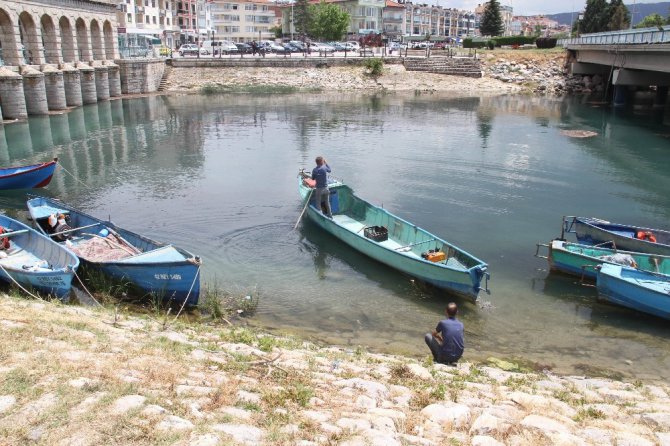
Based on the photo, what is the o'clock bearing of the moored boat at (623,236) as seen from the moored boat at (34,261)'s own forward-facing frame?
the moored boat at (623,236) is roughly at 11 o'clock from the moored boat at (34,261).

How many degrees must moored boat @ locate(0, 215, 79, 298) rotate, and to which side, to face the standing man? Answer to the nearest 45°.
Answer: approximately 45° to its left

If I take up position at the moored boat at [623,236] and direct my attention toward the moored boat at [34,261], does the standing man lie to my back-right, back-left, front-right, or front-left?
front-right

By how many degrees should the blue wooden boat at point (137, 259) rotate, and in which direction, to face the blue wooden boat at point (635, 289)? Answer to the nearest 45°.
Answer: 0° — it already faces it

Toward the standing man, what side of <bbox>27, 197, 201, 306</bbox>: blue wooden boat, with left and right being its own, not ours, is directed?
left

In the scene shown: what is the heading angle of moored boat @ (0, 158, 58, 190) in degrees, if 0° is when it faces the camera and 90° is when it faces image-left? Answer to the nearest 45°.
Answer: approximately 270°

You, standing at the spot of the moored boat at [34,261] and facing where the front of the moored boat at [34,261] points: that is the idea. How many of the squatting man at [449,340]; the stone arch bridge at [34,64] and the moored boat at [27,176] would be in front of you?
1

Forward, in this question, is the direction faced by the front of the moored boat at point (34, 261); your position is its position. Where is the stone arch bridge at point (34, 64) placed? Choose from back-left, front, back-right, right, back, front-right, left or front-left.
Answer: back-left

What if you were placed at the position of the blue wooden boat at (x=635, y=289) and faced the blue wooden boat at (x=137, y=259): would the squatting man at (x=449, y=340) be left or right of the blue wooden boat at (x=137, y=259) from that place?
left

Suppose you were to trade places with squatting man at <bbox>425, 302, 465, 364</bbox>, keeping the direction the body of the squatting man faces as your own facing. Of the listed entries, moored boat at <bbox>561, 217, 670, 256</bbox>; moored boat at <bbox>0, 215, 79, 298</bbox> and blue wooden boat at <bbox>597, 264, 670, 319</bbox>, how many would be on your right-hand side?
2

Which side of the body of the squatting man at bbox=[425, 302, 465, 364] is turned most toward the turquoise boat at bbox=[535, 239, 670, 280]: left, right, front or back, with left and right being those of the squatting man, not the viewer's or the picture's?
right

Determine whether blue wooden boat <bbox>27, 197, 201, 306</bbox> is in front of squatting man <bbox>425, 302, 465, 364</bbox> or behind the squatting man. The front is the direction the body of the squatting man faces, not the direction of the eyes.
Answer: in front

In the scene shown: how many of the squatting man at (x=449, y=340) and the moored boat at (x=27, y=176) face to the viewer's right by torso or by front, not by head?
1

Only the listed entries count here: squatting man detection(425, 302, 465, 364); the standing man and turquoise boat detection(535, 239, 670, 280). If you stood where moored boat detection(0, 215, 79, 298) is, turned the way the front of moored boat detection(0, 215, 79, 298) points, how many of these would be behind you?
0

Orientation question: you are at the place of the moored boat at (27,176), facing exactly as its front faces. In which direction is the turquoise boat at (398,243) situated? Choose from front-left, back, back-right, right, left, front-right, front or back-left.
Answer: front-right

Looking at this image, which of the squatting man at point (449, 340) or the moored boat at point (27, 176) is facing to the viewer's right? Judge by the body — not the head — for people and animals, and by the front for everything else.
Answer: the moored boat

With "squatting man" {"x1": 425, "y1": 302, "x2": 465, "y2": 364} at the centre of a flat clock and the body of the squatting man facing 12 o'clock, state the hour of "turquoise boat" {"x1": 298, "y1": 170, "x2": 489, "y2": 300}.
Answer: The turquoise boat is roughly at 1 o'clock from the squatting man.

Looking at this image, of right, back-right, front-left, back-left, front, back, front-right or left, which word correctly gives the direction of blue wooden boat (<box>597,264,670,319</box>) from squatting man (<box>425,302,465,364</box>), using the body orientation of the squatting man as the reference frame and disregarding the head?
right

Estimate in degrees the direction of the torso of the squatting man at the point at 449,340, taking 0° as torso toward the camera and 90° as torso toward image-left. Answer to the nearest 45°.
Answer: approximately 135°

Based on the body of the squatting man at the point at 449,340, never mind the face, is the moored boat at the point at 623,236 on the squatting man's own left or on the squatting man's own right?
on the squatting man's own right
